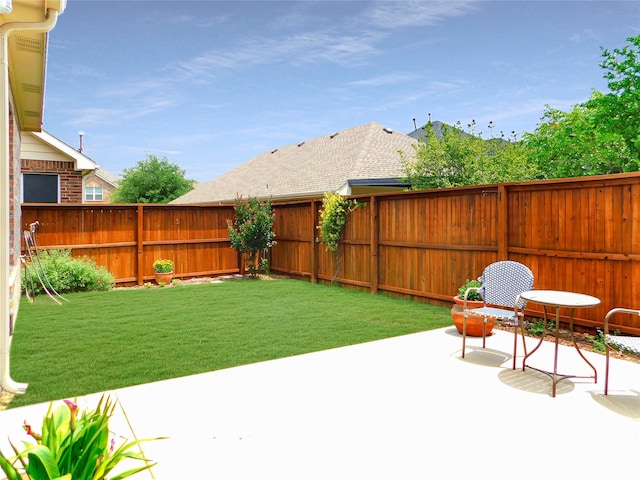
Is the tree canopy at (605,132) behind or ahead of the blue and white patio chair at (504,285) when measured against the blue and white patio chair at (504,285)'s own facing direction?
behind

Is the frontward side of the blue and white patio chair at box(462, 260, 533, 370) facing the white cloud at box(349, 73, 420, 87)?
no

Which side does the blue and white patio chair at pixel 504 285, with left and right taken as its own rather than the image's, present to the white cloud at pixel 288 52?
right

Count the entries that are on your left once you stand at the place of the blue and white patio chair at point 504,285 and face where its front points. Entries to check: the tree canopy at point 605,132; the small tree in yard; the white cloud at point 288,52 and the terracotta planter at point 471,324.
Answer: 0

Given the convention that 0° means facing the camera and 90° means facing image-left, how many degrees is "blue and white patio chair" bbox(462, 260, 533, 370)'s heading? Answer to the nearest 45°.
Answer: approximately 45°

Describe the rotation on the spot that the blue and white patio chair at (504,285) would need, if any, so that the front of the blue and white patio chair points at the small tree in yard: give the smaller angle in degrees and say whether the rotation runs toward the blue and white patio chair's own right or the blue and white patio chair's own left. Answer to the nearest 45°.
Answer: approximately 90° to the blue and white patio chair's own right

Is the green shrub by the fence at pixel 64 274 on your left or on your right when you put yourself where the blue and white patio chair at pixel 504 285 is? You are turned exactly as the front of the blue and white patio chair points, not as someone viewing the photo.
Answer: on your right

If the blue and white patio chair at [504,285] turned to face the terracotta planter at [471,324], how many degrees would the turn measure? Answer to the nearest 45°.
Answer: approximately 90° to its right

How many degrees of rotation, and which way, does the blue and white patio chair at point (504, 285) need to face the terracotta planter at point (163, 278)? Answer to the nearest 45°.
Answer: approximately 90° to its right

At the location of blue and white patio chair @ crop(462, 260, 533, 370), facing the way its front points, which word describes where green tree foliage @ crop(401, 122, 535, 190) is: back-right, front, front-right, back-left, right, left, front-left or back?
back-right

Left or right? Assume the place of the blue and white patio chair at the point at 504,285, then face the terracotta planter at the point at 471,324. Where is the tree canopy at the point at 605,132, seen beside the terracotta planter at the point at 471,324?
right
